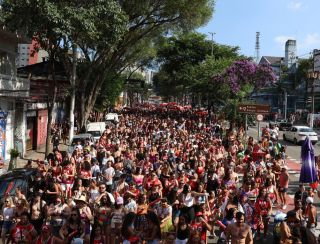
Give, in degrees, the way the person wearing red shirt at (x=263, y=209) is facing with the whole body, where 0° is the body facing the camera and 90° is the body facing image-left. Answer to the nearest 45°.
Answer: approximately 0°

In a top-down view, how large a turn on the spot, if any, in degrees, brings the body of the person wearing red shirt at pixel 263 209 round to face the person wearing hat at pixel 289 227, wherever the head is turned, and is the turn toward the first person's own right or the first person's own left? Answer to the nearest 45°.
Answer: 0° — they already face them

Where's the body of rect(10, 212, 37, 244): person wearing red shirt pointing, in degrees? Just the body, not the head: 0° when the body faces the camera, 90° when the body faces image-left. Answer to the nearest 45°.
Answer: approximately 0°

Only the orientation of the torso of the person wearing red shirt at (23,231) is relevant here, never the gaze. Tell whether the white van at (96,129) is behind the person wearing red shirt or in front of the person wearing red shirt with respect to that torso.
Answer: behind

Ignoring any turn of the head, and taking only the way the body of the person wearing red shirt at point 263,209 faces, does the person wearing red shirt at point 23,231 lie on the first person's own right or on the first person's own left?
on the first person's own right

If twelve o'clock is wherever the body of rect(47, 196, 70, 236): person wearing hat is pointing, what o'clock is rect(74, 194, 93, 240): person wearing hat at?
rect(74, 194, 93, 240): person wearing hat is roughly at 10 o'clock from rect(47, 196, 70, 236): person wearing hat.
